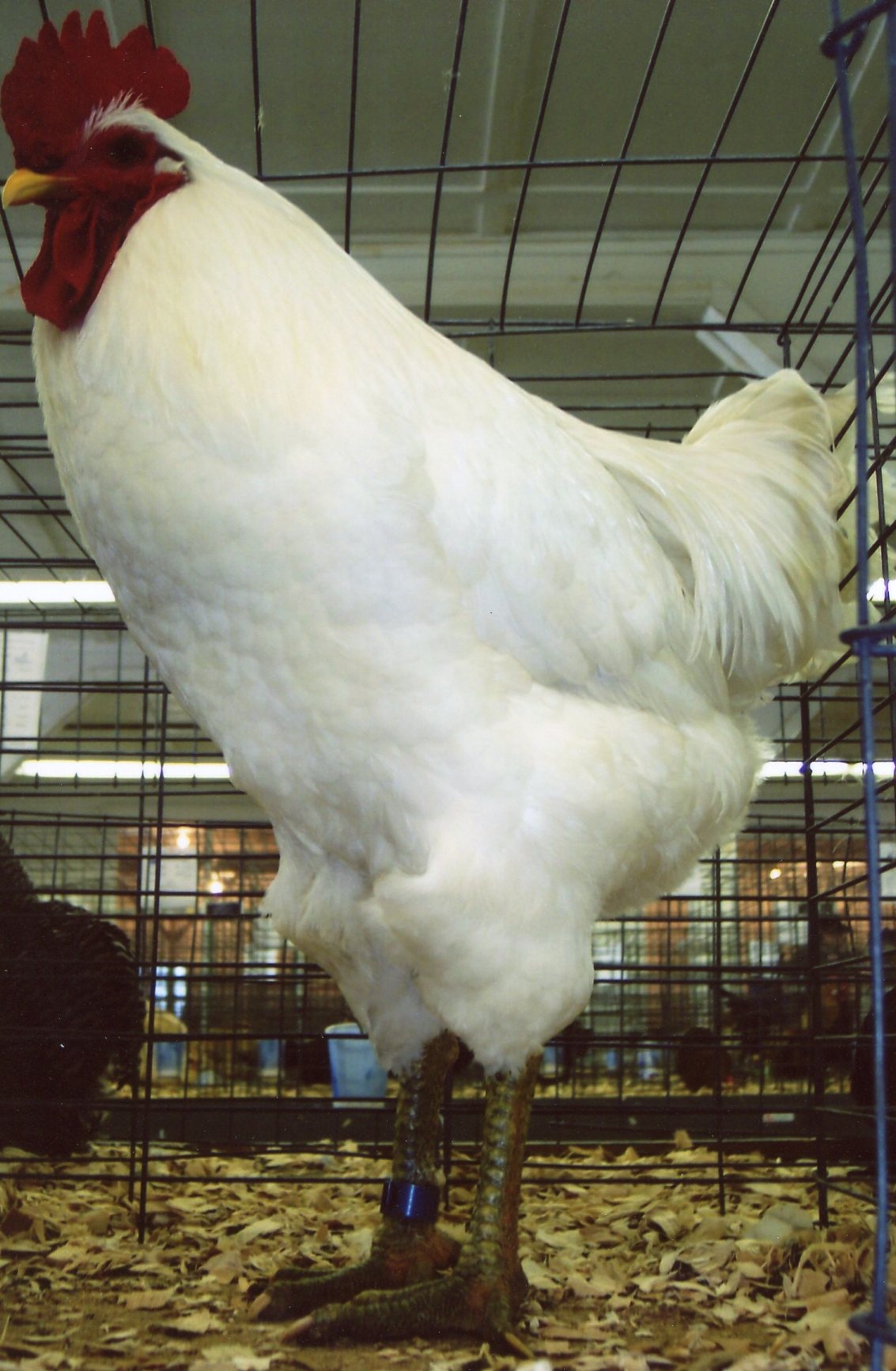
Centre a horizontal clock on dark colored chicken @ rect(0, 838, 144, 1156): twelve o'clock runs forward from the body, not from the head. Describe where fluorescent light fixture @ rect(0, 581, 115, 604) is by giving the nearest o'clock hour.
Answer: The fluorescent light fixture is roughly at 3 o'clock from the dark colored chicken.

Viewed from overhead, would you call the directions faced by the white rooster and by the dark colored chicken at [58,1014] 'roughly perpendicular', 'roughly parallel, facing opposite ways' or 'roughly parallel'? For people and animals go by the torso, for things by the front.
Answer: roughly parallel

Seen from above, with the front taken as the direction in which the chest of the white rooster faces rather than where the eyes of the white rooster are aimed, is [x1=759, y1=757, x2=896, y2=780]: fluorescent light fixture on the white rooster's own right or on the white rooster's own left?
on the white rooster's own right

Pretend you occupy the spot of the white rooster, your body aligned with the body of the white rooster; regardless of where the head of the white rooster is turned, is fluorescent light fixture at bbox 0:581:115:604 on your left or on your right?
on your right

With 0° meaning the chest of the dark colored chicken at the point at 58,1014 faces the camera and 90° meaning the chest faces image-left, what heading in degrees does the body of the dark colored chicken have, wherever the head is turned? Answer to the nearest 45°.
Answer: approximately 90°

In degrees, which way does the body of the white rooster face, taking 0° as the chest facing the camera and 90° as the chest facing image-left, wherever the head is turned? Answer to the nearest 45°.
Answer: approximately 90°

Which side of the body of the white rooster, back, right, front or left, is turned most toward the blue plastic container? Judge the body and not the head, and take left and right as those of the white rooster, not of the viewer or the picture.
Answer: right

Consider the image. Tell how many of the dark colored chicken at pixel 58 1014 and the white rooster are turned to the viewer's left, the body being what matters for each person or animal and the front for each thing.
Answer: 2
